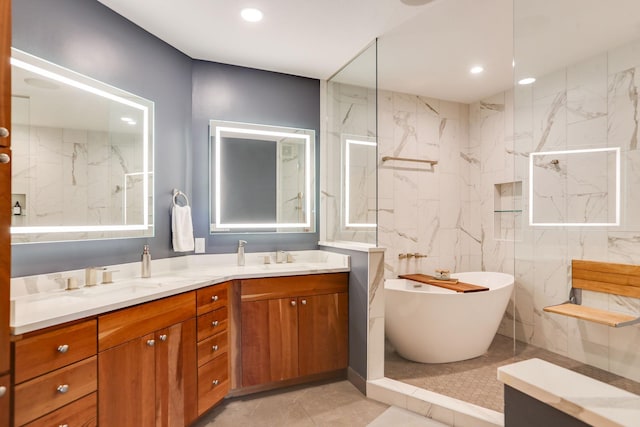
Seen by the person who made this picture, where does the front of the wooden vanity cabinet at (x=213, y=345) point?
facing the viewer and to the right of the viewer

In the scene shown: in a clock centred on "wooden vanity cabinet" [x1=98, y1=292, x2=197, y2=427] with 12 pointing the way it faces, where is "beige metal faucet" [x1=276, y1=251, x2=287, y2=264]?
The beige metal faucet is roughly at 9 o'clock from the wooden vanity cabinet.

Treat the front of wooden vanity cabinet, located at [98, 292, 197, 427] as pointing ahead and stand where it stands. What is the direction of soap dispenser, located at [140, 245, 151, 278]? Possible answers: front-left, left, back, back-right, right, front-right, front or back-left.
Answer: back-left

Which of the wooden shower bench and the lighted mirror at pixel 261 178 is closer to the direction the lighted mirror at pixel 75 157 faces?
the wooden shower bench

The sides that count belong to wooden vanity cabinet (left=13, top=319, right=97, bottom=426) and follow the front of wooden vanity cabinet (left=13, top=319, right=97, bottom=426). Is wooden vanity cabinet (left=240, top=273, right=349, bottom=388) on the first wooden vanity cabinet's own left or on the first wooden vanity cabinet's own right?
on the first wooden vanity cabinet's own left

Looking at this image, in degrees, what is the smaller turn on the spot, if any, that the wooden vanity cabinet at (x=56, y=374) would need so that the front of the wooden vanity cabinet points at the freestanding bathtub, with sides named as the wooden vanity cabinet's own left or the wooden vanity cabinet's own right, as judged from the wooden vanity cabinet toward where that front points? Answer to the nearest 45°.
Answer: approximately 45° to the wooden vanity cabinet's own left

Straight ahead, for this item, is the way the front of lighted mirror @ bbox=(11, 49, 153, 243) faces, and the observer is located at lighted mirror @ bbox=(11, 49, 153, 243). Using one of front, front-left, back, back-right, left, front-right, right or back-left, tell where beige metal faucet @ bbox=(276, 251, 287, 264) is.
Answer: front-left
